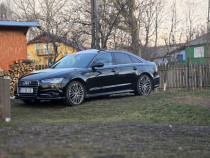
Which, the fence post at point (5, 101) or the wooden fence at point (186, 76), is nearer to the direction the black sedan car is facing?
the fence post

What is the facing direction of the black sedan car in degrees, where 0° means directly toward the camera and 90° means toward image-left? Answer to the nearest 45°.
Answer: approximately 45°

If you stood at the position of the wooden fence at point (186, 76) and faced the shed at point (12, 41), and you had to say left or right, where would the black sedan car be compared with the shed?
left

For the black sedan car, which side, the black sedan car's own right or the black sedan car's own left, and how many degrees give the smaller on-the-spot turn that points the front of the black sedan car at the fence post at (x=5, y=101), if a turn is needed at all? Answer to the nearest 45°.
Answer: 0° — it already faces it

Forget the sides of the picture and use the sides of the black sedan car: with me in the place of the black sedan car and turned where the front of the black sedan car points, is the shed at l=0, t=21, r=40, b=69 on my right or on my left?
on my right

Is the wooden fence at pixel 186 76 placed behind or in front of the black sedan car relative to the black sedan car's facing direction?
behind
